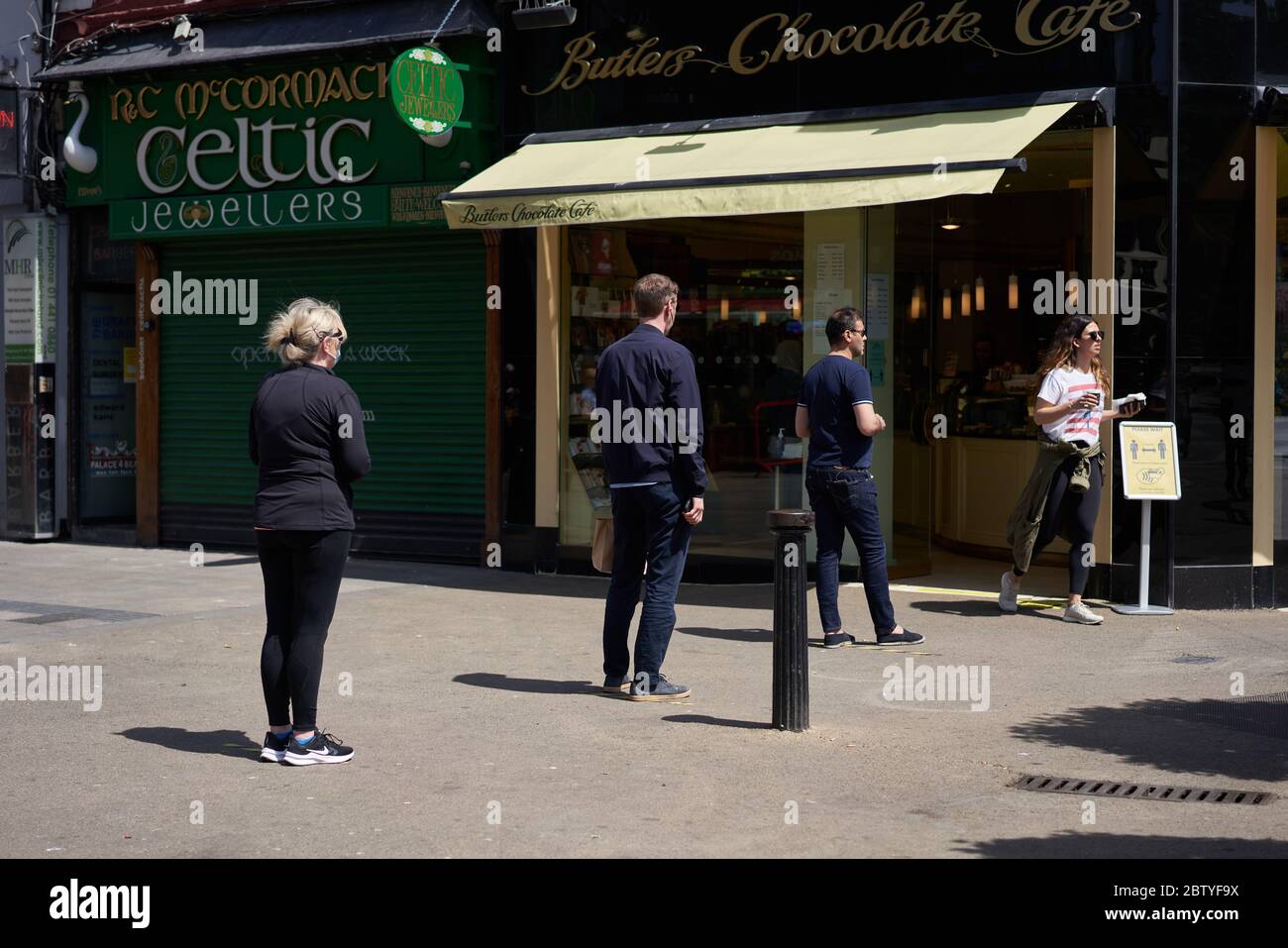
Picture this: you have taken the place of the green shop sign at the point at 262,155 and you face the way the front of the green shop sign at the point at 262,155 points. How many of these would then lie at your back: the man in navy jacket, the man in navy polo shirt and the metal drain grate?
0

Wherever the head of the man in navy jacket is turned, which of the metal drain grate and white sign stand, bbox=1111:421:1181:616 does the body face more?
the white sign stand

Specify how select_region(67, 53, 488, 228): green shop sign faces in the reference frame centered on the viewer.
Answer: facing the viewer

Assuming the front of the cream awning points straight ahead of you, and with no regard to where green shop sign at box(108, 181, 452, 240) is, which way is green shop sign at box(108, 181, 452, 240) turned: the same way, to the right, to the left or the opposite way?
the same way

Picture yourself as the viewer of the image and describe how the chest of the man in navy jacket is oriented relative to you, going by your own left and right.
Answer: facing away from the viewer and to the right of the viewer

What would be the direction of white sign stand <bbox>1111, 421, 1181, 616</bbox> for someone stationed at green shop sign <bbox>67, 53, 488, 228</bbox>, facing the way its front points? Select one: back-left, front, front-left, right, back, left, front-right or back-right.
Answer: front-left

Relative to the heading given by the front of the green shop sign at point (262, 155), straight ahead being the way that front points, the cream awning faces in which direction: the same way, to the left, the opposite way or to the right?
the same way

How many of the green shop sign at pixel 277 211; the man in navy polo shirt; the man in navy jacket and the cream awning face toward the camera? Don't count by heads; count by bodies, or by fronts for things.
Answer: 2

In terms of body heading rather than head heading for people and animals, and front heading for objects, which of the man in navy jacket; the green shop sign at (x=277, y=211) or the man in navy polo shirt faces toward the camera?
the green shop sign

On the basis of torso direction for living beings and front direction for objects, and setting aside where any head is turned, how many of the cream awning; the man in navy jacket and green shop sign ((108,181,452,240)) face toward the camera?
2

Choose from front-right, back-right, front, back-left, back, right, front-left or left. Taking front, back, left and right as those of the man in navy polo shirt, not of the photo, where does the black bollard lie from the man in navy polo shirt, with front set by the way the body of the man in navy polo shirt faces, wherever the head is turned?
back-right

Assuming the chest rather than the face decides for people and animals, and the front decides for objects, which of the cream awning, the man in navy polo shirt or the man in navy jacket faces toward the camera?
the cream awning

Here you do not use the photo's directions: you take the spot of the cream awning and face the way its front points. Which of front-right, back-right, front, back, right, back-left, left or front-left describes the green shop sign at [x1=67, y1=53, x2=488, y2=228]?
back-right

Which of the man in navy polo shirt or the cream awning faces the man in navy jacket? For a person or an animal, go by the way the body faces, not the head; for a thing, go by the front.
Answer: the cream awning

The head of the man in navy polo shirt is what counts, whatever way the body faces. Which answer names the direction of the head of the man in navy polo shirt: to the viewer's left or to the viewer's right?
to the viewer's right

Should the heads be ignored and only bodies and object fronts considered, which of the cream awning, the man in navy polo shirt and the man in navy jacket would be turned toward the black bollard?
the cream awning

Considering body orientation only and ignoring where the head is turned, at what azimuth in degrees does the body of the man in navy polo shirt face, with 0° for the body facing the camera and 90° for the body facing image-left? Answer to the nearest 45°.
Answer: approximately 225°

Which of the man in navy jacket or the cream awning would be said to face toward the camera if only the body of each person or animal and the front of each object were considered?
the cream awning

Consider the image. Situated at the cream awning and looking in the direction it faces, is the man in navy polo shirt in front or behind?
in front

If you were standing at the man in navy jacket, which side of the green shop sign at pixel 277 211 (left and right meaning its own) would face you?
front
